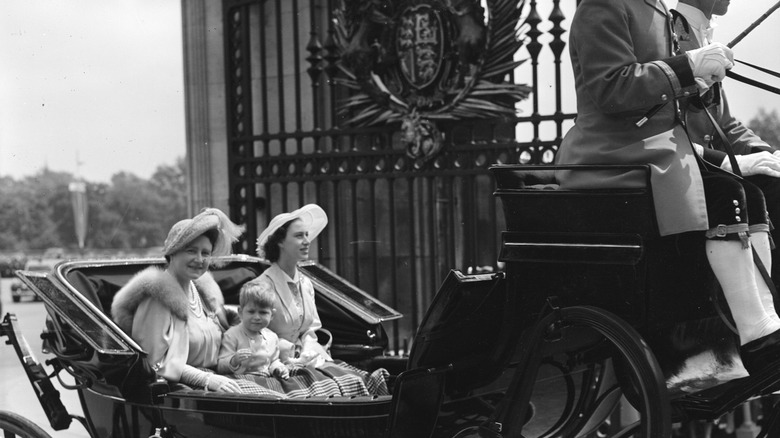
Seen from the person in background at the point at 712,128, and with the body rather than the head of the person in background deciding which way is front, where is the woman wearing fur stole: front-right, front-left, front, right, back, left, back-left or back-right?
back

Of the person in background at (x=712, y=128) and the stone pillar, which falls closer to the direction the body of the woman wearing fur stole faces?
the person in background

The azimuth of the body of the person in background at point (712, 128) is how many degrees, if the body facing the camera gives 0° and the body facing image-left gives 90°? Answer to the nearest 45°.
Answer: approximately 270°

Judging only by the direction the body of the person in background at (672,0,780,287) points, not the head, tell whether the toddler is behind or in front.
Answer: behind

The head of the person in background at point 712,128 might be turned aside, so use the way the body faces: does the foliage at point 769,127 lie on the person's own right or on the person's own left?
on the person's own left

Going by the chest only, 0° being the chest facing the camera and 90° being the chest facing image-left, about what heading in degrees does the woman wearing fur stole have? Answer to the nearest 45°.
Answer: approximately 315°

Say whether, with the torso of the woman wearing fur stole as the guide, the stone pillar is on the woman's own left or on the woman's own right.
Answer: on the woman's own left

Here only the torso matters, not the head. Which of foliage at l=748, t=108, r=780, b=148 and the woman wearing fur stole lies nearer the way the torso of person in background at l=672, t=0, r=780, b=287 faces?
the foliage

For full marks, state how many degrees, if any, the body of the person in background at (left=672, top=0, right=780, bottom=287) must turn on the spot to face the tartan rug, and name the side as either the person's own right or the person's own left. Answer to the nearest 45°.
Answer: approximately 180°

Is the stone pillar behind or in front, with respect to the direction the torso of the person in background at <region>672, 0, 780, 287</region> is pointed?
behind
